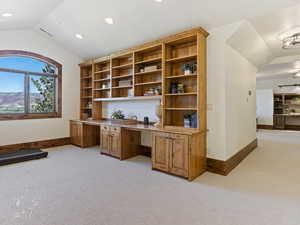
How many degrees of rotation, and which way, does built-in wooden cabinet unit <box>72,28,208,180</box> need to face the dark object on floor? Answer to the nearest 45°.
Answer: approximately 45° to its right

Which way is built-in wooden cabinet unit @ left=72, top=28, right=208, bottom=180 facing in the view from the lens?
facing the viewer and to the left of the viewer

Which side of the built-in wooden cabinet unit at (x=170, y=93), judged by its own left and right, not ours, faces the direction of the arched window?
right

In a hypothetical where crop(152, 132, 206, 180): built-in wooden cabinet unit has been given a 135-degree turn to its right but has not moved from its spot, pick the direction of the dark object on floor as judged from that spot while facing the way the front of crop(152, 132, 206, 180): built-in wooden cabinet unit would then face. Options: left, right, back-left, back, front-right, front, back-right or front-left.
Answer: left

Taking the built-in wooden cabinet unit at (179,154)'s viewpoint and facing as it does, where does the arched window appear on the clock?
The arched window is roughly at 2 o'clock from the built-in wooden cabinet unit.

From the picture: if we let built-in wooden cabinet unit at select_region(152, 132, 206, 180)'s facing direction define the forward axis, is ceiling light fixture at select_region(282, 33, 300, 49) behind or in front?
behind
